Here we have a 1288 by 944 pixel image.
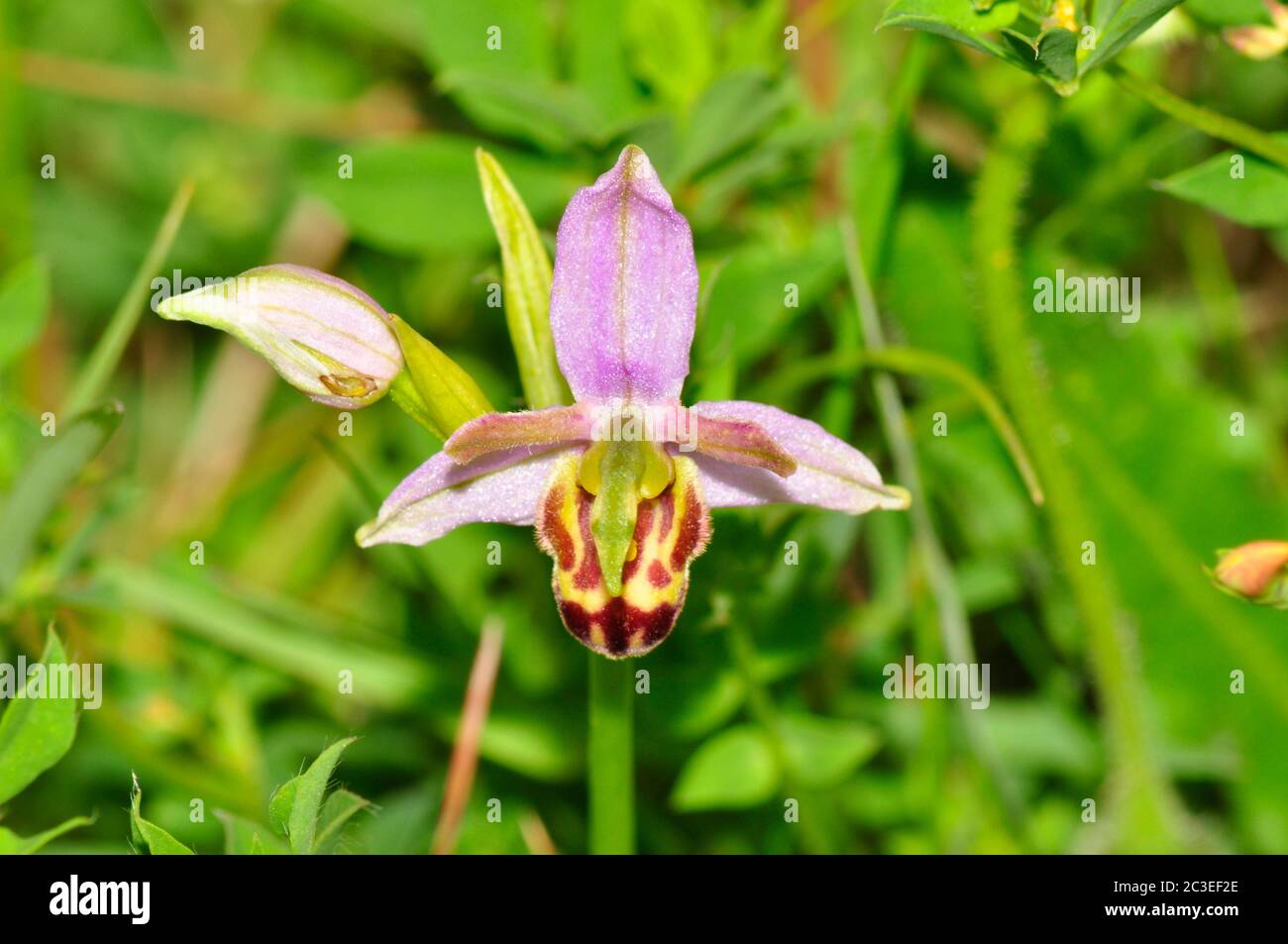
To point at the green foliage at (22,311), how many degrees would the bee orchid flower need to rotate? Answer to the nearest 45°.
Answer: approximately 135° to its right

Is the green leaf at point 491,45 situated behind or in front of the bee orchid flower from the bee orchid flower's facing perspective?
behind

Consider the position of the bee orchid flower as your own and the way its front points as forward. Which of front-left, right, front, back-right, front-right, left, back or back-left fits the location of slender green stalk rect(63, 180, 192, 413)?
back-right

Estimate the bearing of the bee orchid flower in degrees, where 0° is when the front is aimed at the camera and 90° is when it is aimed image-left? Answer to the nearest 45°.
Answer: approximately 0°

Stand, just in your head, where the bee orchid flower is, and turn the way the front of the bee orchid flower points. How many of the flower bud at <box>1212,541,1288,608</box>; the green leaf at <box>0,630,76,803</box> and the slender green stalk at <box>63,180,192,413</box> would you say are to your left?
1
